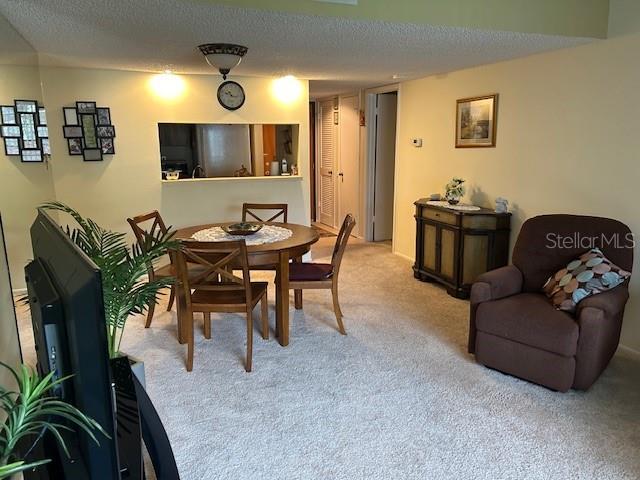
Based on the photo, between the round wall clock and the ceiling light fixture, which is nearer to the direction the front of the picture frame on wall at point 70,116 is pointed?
the ceiling light fixture

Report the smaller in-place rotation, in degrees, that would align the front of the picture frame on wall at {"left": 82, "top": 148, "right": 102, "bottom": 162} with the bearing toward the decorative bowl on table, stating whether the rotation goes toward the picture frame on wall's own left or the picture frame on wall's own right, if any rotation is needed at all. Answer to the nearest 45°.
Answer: approximately 45° to the picture frame on wall's own left

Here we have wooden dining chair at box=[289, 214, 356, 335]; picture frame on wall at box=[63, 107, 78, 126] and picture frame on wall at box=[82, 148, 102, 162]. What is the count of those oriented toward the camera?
2

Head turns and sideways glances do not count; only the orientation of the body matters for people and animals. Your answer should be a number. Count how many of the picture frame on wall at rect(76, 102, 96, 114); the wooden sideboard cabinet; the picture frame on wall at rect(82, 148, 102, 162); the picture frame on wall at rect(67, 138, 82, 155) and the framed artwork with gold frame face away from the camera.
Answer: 0

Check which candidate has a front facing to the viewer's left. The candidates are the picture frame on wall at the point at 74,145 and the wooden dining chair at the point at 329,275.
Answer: the wooden dining chair

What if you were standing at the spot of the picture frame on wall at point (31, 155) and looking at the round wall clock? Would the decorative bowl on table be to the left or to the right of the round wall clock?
right

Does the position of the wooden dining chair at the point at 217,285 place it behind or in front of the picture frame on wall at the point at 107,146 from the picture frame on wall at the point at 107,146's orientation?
in front

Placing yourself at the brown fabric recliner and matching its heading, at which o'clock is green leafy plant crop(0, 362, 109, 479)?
The green leafy plant is roughly at 11 o'clock from the brown fabric recliner.

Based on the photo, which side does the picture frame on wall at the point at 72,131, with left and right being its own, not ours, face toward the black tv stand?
front

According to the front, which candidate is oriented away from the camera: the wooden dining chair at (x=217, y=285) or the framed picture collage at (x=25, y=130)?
the wooden dining chair

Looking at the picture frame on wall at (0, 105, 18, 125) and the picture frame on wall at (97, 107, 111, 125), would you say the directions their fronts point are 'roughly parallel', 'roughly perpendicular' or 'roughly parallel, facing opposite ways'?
roughly parallel

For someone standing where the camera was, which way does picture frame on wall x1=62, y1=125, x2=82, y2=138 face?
facing the viewer

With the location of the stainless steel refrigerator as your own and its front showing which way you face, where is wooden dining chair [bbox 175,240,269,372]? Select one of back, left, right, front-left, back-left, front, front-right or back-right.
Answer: front

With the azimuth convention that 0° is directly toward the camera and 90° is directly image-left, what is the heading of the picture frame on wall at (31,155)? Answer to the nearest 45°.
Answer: approximately 0°

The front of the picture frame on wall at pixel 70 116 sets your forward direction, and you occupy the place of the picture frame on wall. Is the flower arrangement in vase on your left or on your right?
on your left

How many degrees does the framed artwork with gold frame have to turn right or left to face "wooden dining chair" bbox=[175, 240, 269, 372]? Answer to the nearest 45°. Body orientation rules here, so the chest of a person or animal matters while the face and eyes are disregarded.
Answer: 0° — it already faces it

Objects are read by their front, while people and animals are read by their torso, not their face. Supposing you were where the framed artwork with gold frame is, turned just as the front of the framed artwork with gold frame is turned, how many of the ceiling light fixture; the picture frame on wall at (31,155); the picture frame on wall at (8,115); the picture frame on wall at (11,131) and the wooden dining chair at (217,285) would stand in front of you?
5
